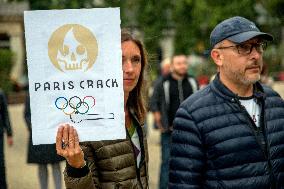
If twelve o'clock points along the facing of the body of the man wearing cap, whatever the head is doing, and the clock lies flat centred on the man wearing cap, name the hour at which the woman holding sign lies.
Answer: The woman holding sign is roughly at 4 o'clock from the man wearing cap.

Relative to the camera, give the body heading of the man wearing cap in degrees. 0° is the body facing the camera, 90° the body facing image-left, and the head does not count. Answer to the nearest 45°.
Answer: approximately 315°

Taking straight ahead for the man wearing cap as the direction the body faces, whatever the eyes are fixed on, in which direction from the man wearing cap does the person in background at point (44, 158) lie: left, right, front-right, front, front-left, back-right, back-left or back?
back

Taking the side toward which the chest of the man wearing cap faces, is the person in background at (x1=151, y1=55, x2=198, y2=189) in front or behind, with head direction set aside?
behind

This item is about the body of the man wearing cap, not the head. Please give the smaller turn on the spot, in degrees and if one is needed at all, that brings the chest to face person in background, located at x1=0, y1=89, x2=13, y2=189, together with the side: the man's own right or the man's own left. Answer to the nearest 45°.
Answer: approximately 180°
